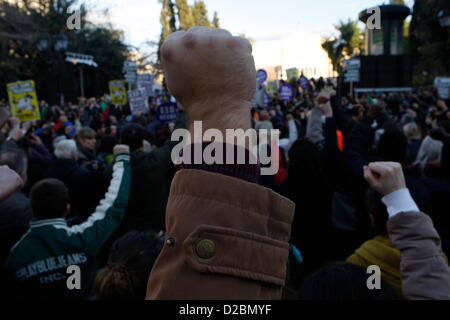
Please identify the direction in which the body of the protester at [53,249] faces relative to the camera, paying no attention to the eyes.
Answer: away from the camera

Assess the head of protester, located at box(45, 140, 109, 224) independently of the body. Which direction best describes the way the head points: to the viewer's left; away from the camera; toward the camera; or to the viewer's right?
away from the camera

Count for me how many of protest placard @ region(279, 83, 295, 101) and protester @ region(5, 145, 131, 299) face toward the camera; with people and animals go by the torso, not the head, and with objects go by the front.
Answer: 1

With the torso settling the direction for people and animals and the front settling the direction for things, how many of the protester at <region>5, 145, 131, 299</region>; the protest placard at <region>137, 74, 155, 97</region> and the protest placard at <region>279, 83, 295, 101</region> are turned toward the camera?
2

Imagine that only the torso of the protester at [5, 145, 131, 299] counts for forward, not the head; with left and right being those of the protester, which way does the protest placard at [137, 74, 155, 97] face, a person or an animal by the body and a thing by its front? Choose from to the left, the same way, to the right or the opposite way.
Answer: the opposite way

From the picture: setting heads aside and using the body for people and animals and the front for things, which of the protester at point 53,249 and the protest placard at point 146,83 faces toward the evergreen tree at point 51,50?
the protester

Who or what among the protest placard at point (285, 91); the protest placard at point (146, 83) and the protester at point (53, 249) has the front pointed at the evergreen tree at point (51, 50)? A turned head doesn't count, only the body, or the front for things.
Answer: the protester

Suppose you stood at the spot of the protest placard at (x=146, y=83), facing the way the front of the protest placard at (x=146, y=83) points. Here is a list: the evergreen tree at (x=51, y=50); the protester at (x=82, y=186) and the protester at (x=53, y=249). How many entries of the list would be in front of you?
2

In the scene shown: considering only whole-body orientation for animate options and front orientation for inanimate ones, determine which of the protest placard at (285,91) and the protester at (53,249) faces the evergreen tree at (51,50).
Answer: the protester

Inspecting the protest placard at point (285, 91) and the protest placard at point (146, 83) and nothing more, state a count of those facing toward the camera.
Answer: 2

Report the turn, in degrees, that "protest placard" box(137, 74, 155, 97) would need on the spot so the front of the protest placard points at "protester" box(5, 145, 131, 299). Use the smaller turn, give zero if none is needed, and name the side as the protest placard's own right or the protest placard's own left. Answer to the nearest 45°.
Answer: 0° — it already faces them

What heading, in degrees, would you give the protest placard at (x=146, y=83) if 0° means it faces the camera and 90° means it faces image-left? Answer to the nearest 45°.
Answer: approximately 0°
